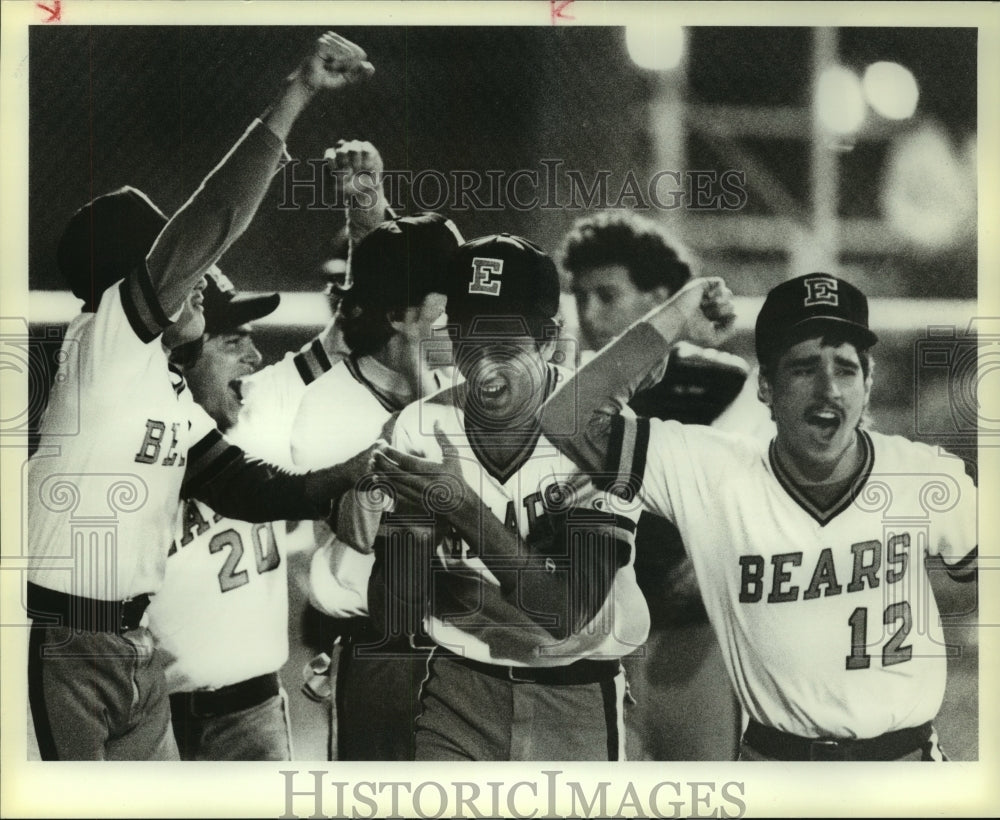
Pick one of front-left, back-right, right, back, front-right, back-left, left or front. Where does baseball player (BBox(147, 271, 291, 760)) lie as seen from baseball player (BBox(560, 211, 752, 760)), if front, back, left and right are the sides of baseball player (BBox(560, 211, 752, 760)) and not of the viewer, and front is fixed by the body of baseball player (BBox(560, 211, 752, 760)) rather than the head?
front-right

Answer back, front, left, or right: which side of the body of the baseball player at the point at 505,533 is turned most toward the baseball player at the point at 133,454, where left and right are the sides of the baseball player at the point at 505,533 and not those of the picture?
right

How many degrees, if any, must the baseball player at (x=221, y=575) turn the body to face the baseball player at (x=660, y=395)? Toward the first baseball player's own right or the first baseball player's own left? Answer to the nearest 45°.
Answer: approximately 45° to the first baseball player's own left

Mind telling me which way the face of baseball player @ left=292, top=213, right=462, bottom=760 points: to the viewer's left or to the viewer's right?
to the viewer's right

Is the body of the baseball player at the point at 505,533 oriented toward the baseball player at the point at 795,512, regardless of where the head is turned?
no

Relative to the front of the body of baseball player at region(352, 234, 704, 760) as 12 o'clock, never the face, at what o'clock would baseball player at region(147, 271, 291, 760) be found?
baseball player at region(147, 271, 291, 760) is roughly at 3 o'clock from baseball player at region(352, 234, 704, 760).

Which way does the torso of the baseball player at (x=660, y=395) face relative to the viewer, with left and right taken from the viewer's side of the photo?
facing the viewer and to the left of the viewer

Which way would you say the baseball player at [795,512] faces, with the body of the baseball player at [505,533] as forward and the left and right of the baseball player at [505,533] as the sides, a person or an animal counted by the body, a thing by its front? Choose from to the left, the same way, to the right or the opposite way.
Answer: the same way

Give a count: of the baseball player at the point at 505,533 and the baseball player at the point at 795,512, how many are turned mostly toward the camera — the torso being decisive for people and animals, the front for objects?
2

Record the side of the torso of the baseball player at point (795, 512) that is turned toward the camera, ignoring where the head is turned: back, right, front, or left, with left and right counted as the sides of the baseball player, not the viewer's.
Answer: front

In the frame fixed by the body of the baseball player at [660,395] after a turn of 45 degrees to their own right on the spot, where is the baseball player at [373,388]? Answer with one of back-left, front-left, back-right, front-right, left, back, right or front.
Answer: front
